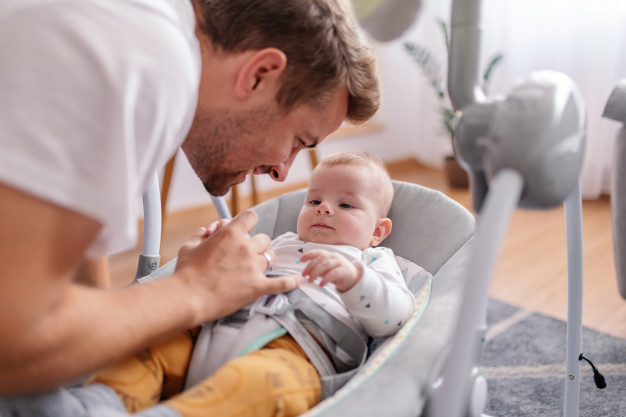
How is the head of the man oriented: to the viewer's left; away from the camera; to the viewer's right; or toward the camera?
to the viewer's right

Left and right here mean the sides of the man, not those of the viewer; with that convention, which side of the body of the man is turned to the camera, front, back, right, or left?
right

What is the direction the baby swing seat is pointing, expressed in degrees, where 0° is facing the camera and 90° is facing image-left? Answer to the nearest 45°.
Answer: approximately 45°

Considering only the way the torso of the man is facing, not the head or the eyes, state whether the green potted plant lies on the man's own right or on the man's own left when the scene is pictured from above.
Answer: on the man's own left

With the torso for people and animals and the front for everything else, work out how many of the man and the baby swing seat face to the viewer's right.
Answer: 1

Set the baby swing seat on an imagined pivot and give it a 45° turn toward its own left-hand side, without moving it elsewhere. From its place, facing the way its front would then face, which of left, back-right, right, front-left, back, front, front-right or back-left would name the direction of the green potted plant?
back
